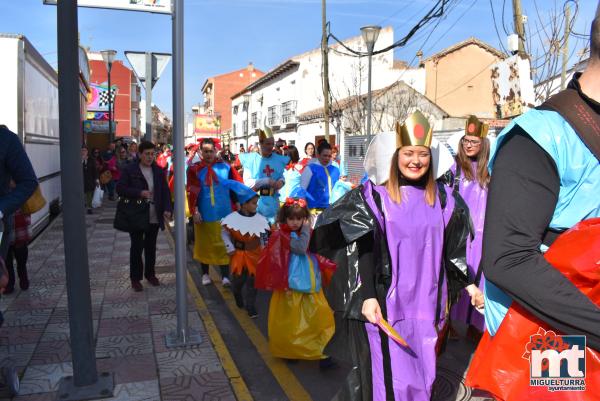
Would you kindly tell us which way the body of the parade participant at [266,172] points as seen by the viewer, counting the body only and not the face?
toward the camera

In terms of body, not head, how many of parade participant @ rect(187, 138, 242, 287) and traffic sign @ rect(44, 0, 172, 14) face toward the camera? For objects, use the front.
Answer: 2

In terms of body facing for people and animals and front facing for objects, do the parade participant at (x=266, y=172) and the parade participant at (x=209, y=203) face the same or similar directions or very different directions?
same or similar directions

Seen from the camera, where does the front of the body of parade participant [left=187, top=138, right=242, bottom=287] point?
toward the camera

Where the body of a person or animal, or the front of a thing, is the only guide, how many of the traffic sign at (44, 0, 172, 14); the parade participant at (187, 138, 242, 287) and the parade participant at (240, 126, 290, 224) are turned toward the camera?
3

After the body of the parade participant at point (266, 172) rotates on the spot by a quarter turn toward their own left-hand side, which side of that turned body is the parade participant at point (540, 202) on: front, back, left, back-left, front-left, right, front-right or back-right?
right

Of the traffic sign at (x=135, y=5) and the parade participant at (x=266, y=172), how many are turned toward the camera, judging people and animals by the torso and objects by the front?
2

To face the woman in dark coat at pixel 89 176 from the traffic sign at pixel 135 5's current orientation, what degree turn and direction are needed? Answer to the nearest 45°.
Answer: approximately 180°

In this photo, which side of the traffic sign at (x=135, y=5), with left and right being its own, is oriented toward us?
front

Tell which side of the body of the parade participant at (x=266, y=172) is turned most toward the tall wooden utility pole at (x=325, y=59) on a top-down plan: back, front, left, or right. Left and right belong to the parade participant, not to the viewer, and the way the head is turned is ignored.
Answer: back

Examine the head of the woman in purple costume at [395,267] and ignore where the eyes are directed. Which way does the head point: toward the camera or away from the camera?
toward the camera
